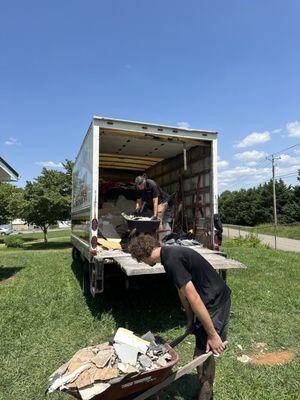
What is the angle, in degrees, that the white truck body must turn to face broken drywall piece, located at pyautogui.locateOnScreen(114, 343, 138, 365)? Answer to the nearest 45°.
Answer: approximately 135° to its left

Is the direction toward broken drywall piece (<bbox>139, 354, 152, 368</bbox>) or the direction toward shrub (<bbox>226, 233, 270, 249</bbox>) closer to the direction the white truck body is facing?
the shrub

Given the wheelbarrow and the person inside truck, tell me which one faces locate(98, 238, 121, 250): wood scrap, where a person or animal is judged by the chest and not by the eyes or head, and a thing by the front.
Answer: the person inside truck

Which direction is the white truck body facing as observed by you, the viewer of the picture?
facing away from the viewer and to the left of the viewer

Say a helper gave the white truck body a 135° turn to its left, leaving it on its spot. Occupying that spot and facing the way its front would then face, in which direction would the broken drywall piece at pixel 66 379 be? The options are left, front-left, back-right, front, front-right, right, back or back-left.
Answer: front

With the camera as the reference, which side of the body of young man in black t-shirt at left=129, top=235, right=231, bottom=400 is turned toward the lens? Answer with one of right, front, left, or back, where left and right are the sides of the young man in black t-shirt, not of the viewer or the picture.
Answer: left

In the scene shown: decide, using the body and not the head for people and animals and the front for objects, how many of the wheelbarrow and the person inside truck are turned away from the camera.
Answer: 0

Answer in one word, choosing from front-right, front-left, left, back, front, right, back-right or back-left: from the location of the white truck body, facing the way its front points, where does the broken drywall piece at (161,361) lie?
back-left

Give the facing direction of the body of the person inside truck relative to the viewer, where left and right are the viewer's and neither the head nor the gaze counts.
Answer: facing the viewer and to the left of the viewer

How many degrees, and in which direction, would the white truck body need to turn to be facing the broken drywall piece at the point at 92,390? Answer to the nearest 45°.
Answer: approximately 135° to its left
